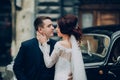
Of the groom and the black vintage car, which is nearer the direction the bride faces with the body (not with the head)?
the groom

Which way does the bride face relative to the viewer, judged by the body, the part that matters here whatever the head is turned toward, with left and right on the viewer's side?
facing away from the viewer and to the left of the viewer

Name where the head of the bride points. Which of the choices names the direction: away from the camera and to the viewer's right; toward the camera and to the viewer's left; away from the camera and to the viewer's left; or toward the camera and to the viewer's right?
away from the camera and to the viewer's left

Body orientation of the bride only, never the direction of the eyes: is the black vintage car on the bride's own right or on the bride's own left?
on the bride's own right

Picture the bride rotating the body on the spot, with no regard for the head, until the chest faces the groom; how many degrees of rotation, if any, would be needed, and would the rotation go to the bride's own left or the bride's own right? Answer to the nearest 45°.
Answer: approximately 45° to the bride's own left
